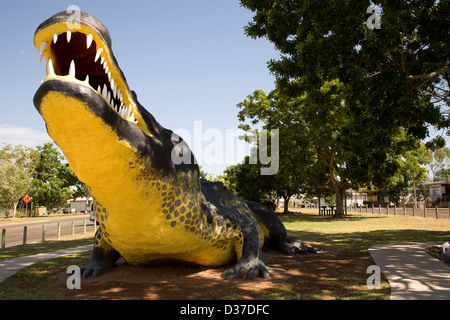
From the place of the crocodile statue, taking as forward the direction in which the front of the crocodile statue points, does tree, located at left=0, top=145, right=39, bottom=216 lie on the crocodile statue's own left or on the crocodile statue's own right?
on the crocodile statue's own right

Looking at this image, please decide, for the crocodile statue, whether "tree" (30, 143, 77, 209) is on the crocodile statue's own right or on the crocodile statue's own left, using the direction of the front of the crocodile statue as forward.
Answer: on the crocodile statue's own right

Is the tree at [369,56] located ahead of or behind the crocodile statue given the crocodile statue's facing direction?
behind

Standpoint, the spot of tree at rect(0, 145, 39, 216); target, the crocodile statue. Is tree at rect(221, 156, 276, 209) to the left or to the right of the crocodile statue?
left

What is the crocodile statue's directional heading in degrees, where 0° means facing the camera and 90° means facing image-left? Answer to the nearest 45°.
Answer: approximately 45°

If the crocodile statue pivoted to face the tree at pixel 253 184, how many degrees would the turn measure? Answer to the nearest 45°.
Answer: approximately 135° to its right
